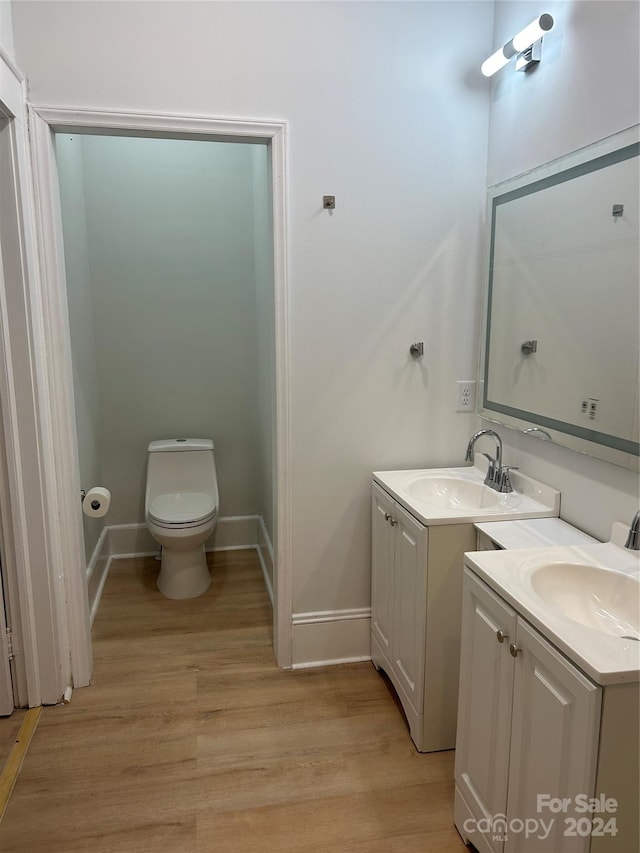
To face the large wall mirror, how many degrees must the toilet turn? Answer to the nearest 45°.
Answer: approximately 45° to its left

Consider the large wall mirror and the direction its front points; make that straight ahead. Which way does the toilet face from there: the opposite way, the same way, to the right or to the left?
to the left

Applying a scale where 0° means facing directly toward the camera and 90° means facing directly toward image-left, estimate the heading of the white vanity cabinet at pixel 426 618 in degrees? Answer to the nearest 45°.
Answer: approximately 90°

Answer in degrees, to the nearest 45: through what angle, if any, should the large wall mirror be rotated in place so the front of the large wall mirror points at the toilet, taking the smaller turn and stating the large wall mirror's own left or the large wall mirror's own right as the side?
approximately 45° to the large wall mirror's own right

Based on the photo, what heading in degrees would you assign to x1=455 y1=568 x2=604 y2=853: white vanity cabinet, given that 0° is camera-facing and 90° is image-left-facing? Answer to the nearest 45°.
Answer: approximately 45°
